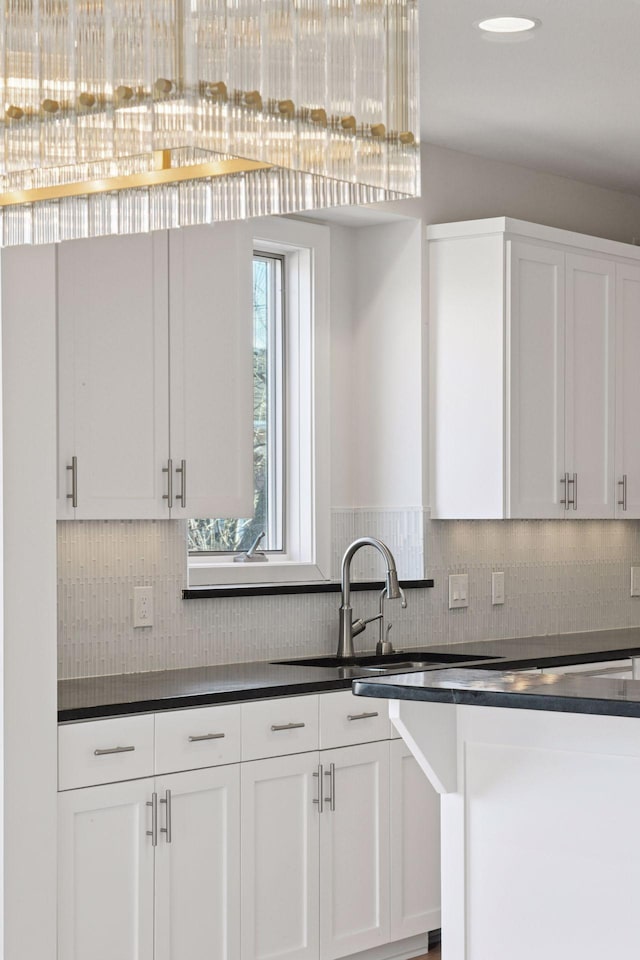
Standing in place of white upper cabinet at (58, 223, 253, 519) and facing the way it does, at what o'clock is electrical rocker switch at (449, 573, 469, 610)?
The electrical rocker switch is roughly at 9 o'clock from the white upper cabinet.

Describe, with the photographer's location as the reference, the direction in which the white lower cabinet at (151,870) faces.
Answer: facing the viewer and to the right of the viewer

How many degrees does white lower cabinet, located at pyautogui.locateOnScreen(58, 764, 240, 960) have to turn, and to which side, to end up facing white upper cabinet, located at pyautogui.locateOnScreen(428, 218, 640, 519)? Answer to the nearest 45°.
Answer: approximately 90° to its left

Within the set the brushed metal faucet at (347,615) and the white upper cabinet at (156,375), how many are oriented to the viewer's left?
0

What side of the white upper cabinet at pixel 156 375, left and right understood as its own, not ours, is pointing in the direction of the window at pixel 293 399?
left

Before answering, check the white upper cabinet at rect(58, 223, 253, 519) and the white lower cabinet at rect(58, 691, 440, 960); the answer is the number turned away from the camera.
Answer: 0

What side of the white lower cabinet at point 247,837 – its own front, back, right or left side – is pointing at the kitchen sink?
left

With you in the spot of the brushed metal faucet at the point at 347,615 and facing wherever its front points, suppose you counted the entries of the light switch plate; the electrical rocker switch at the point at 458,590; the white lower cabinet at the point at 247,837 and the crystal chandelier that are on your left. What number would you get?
2

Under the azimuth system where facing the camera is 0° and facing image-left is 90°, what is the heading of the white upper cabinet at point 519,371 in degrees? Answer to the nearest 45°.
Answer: approximately 315°

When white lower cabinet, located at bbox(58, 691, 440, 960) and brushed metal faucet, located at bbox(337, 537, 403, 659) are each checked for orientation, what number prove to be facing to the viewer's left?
0

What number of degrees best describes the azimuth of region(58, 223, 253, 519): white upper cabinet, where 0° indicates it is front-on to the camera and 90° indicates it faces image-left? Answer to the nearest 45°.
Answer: approximately 315°
